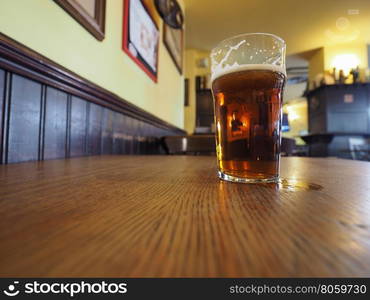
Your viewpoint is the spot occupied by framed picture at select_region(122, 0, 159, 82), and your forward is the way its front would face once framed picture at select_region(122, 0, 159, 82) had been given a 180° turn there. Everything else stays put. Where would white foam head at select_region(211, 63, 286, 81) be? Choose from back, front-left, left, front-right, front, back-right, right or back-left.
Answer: back-left

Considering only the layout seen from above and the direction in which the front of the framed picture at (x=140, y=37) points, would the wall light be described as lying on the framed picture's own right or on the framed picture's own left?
on the framed picture's own left

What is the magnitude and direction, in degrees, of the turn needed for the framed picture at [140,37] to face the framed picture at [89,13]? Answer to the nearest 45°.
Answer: approximately 45° to its right

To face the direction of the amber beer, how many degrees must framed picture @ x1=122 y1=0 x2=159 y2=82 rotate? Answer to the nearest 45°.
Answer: approximately 45° to its right

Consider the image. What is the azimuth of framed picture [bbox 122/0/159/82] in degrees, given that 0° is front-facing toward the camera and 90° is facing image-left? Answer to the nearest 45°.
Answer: approximately 315°
